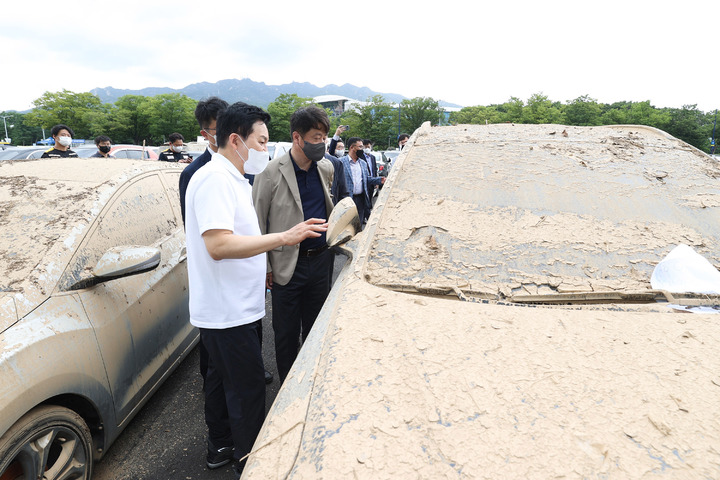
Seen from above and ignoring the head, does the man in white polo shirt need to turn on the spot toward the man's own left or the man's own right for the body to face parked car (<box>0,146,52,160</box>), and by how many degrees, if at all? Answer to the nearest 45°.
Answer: approximately 135° to the man's own left

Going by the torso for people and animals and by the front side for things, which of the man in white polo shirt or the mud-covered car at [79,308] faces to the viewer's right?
the man in white polo shirt

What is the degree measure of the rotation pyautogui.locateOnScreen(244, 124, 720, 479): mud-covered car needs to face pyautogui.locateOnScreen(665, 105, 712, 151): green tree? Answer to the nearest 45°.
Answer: approximately 180°

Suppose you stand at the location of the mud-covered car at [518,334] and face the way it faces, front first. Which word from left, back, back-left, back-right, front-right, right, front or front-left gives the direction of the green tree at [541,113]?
back

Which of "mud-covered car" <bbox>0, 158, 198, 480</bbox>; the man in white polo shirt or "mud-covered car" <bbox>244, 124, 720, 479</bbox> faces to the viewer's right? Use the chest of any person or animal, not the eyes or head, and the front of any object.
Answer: the man in white polo shirt

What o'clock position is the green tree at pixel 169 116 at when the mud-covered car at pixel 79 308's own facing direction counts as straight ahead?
The green tree is roughly at 5 o'clock from the mud-covered car.

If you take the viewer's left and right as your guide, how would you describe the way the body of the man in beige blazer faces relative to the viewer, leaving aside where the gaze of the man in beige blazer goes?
facing the viewer and to the right of the viewer

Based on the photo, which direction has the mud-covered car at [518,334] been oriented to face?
toward the camera

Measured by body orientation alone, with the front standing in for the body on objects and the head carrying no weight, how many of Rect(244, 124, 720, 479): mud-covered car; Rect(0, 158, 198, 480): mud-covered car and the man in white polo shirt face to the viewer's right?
1

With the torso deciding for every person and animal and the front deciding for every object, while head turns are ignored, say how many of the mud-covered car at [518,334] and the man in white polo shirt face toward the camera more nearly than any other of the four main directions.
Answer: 1

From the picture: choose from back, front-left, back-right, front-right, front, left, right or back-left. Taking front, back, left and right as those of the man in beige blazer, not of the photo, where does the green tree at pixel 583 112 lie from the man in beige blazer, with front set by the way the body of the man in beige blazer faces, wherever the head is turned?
left

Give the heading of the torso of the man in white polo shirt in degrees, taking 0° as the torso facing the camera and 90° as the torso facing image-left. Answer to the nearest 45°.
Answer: approximately 270°
